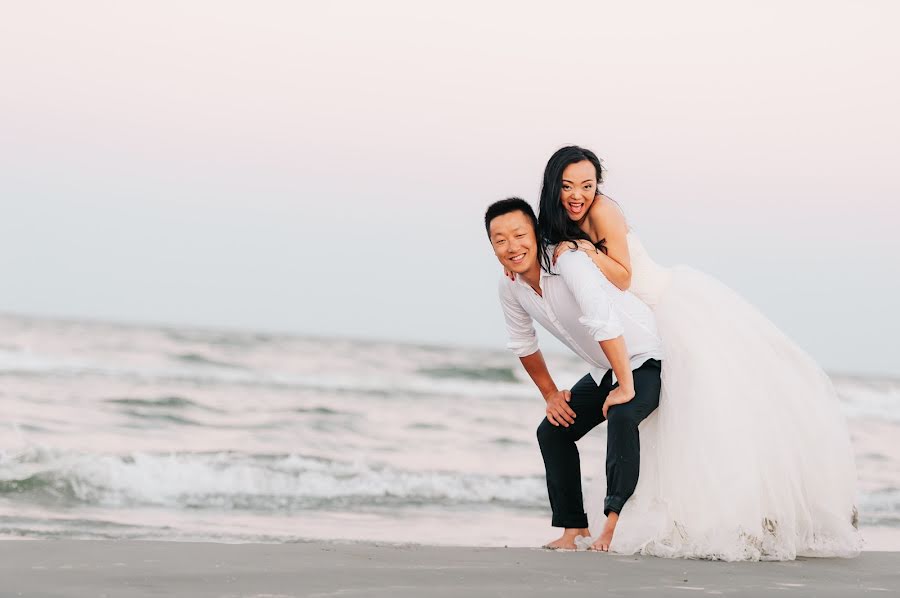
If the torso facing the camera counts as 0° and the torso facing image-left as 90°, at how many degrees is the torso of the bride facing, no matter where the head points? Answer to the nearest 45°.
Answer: approximately 90°

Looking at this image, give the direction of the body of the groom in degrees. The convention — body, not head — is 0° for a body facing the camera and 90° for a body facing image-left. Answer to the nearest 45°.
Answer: approximately 45°
